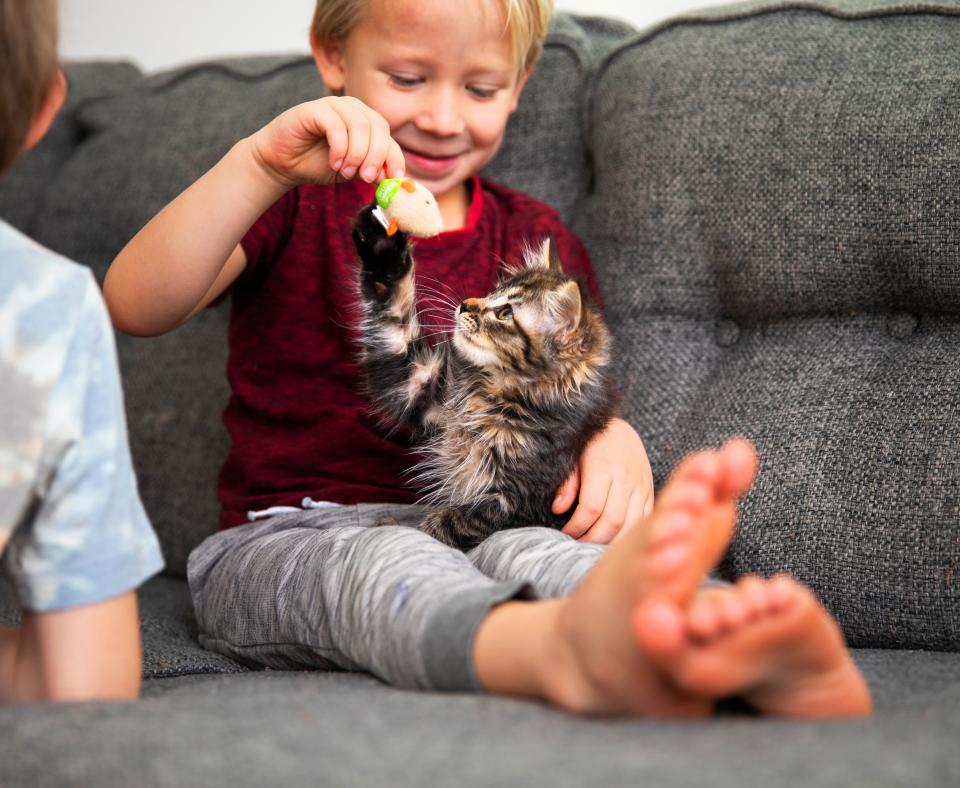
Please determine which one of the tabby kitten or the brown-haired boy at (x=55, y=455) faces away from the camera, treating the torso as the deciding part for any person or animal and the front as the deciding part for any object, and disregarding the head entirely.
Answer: the brown-haired boy

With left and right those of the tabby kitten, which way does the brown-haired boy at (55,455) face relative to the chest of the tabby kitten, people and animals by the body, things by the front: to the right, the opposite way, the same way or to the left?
to the right

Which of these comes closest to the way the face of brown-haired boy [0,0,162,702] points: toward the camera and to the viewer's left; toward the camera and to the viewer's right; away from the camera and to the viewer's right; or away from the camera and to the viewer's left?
away from the camera and to the viewer's right

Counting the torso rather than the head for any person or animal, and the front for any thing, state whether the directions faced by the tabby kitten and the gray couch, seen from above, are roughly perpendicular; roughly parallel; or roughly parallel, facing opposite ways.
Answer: roughly perpendicular

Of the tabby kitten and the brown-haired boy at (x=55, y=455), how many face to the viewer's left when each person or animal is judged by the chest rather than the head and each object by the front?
1

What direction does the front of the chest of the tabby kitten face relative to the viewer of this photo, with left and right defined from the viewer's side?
facing to the left of the viewer

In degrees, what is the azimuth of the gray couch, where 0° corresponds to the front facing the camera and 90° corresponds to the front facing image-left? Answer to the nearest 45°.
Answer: approximately 0°

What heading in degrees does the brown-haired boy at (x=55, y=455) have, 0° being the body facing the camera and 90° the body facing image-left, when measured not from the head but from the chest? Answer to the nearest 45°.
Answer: approximately 180°
